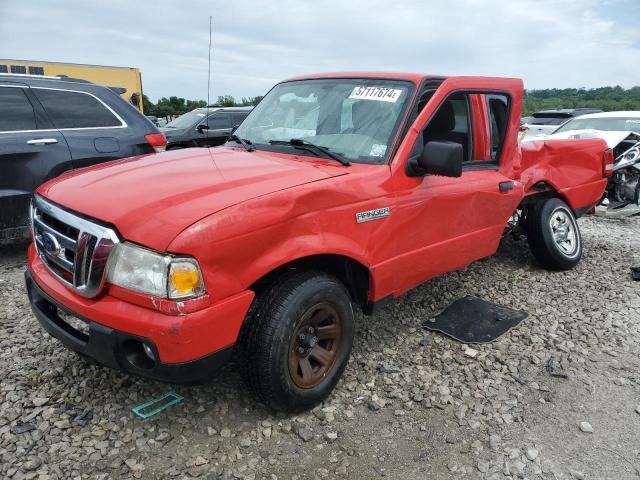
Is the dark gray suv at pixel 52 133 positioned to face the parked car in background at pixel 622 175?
no

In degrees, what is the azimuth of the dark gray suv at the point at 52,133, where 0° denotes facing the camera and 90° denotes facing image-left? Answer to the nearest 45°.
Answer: approximately 90°

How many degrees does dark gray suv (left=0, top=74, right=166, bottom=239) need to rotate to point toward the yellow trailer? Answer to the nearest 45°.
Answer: approximately 90° to its right

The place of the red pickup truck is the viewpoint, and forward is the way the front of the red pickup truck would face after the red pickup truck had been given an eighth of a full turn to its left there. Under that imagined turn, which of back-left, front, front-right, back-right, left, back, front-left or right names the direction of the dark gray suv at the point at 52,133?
back-right

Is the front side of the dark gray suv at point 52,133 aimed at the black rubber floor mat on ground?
no

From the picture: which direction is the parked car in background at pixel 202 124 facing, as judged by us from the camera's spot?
facing the viewer and to the left of the viewer

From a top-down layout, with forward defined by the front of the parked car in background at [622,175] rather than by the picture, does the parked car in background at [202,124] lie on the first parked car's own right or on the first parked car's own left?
on the first parked car's own right

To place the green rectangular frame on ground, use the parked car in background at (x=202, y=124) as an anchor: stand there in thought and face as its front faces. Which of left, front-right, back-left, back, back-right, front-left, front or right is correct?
front-left

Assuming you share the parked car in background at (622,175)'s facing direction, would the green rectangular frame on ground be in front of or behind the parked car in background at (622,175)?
in front

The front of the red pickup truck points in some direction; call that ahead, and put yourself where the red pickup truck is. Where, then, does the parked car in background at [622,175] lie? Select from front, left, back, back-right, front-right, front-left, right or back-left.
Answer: back

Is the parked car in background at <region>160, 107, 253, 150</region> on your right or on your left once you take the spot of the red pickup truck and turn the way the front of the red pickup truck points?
on your right

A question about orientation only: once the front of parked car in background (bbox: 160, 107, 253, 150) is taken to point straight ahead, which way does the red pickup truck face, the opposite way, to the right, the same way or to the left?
the same way
